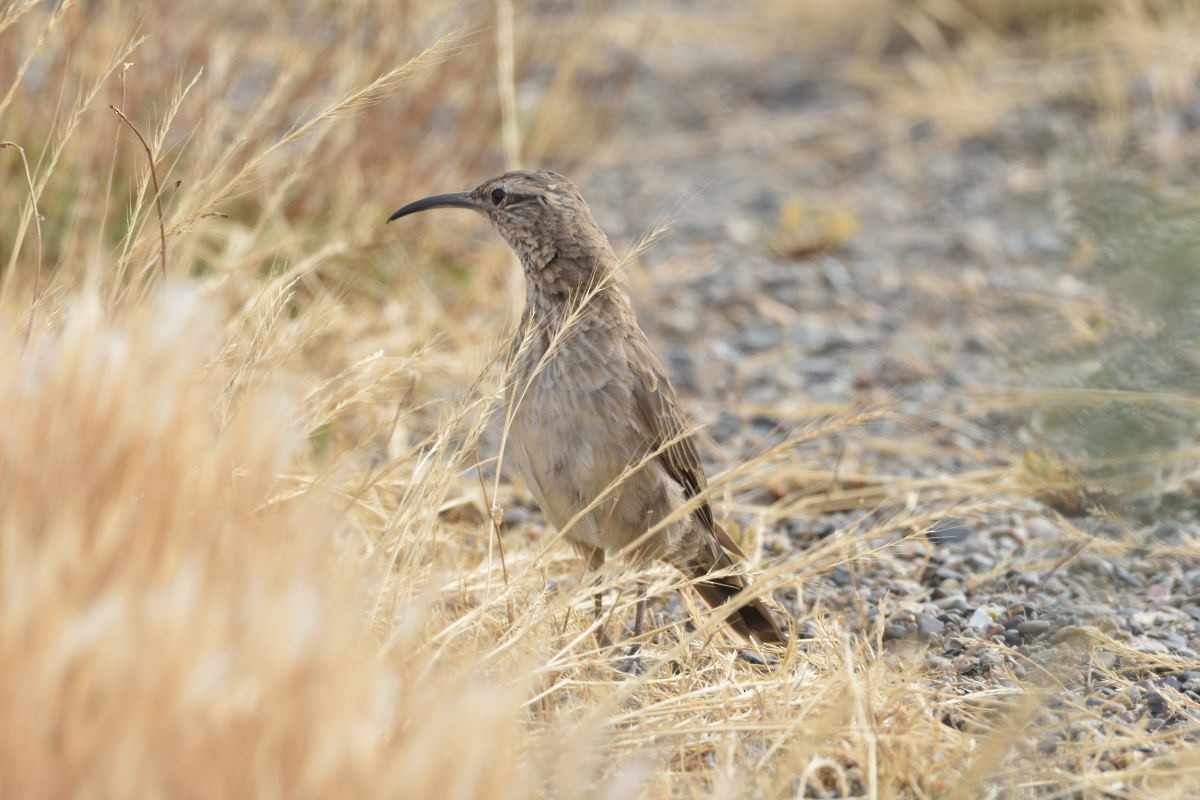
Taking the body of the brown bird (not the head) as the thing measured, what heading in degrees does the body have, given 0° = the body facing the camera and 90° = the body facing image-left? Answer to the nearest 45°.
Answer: approximately 45°

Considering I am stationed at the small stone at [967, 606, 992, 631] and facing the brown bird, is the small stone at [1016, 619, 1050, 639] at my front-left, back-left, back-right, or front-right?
back-left
